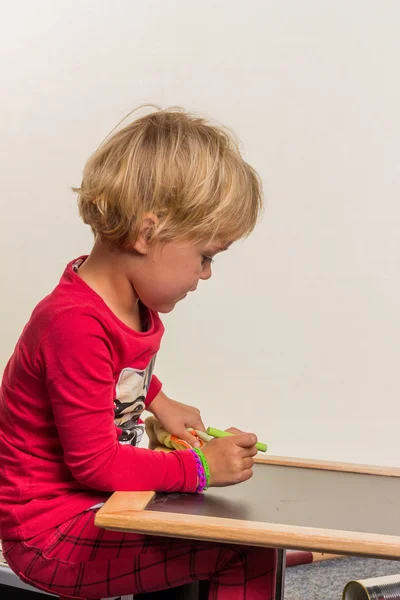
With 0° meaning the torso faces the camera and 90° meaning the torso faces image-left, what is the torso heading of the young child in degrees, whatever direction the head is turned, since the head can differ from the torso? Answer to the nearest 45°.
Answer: approximately 270°
